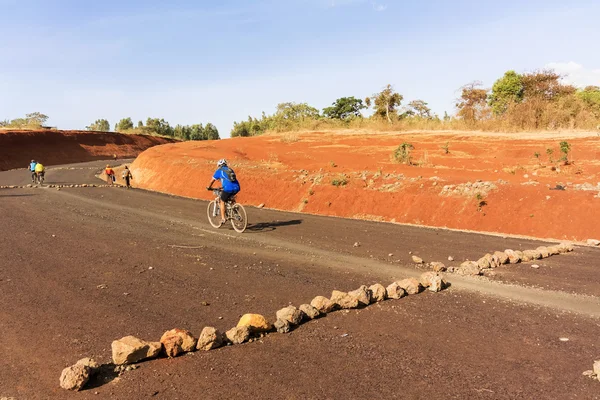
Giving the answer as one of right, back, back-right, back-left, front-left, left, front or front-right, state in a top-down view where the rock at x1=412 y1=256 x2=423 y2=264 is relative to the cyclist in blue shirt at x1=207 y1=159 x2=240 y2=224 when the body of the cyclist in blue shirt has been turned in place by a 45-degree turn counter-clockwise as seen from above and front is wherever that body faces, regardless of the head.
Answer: back-left

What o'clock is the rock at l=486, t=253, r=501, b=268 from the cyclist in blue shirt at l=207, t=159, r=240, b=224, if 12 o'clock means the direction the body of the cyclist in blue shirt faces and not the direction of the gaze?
The rock is roughly at 6 o'clock from the cyclist in blue shirt.

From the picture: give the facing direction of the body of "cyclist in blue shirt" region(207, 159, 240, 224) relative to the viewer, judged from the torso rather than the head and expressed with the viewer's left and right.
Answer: facing away from the viewer and to the left of the viewer

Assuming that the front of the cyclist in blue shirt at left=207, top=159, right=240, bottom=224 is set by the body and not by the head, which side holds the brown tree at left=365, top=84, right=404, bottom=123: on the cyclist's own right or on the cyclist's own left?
on the cyclist's own right

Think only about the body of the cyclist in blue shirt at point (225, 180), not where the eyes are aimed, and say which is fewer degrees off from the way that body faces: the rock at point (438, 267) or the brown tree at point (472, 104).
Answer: the brown tree

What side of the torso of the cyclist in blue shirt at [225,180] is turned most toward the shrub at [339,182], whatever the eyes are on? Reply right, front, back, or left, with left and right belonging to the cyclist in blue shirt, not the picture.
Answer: right

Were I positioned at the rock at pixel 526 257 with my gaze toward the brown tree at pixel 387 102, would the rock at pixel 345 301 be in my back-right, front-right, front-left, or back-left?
back-left

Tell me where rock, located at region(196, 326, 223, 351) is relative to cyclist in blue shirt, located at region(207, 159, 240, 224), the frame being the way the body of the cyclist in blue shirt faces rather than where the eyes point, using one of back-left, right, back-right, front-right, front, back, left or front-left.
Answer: back-left

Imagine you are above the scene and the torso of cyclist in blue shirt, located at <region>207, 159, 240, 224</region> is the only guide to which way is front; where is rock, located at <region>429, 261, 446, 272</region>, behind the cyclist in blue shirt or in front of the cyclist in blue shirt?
behind

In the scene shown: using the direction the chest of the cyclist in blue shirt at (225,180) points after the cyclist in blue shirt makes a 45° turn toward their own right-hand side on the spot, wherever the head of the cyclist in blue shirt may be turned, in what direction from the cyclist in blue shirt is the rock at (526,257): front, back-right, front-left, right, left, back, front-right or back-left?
back-right

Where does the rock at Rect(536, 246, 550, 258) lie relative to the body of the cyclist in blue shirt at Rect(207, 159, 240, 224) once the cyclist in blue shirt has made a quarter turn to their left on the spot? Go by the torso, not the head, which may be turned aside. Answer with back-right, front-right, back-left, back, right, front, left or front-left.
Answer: left

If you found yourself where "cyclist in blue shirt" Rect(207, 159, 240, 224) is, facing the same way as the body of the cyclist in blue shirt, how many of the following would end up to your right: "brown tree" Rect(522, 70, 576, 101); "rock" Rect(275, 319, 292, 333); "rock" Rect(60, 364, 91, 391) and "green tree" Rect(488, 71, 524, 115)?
2

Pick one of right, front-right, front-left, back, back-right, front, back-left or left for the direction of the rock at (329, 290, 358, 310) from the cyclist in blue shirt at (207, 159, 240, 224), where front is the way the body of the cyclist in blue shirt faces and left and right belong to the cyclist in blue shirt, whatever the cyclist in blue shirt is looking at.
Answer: back-left

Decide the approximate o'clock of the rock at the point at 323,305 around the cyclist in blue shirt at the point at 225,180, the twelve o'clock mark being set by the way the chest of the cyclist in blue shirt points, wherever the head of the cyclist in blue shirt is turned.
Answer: The rock is roughly at 7 o'clock from the cyclist in blue shirt.

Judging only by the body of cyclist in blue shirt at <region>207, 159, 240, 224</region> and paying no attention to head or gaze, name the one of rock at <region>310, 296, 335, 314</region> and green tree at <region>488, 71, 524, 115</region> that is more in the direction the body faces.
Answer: the green tree

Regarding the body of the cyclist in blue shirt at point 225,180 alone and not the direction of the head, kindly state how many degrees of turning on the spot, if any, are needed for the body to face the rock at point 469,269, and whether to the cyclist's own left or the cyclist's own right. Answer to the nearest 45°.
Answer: approximately 180°

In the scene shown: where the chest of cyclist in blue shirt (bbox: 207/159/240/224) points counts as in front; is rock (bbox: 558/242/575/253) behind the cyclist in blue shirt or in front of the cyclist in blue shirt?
behind
